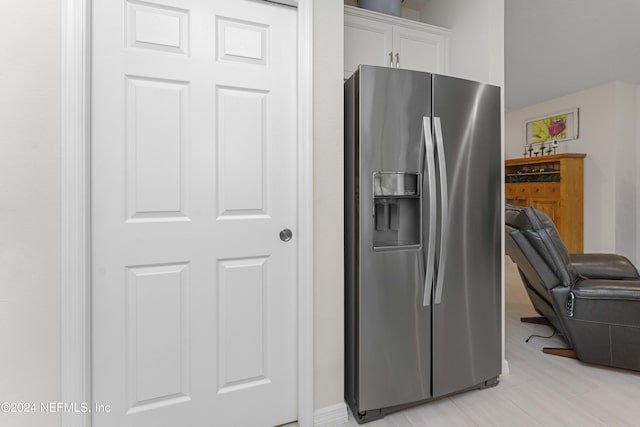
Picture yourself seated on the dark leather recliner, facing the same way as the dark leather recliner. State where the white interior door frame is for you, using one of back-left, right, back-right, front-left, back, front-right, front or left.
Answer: back-right

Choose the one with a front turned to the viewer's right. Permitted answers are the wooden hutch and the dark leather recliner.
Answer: the dark leather recliner

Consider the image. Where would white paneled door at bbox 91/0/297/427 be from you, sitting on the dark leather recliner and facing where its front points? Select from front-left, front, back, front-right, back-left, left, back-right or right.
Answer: back-right

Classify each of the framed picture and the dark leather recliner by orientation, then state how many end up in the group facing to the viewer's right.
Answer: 1

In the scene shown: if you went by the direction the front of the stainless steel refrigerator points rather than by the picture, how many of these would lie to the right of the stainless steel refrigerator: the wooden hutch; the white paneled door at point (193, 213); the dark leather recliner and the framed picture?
1

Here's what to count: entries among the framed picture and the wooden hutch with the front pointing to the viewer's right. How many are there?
0

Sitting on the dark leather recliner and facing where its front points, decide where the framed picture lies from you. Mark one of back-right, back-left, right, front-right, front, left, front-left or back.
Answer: left

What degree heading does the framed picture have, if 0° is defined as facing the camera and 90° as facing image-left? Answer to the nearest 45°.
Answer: approximately 45°

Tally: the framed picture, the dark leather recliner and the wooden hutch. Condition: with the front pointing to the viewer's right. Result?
1

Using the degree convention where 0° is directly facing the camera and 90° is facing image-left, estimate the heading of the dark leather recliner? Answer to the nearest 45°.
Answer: approximately 270°

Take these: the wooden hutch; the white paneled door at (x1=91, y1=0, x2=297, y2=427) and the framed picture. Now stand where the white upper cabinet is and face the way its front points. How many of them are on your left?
2

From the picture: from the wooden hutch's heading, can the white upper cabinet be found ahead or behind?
ahead
